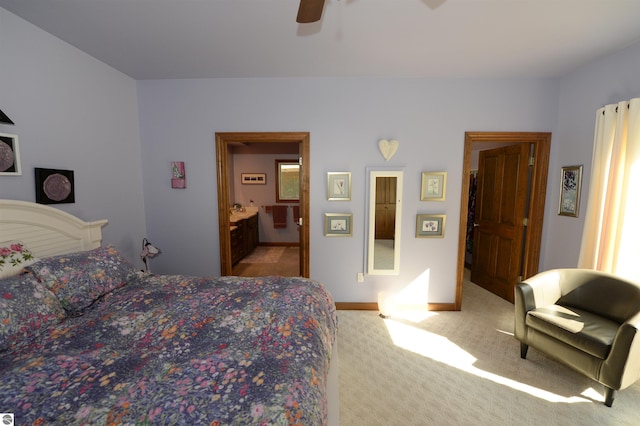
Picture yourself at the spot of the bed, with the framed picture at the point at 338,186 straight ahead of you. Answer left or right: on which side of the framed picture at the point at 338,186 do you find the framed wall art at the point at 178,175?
left

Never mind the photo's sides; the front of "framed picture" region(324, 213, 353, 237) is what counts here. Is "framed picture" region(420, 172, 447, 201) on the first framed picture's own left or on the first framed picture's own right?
on the first framed picture's own left

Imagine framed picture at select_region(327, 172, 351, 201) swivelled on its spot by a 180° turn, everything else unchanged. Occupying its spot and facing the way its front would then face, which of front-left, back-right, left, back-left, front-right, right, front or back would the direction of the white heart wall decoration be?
right

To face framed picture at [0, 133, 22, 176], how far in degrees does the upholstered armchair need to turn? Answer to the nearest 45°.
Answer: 0° — it already faces it

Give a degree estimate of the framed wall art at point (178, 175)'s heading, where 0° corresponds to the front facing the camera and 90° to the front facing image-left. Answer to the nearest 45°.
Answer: approximately 0°

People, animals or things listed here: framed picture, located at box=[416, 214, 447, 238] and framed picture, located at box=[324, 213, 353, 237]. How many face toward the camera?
2

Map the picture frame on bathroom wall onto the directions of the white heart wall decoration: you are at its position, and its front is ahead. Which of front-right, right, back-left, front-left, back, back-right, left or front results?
back-right
